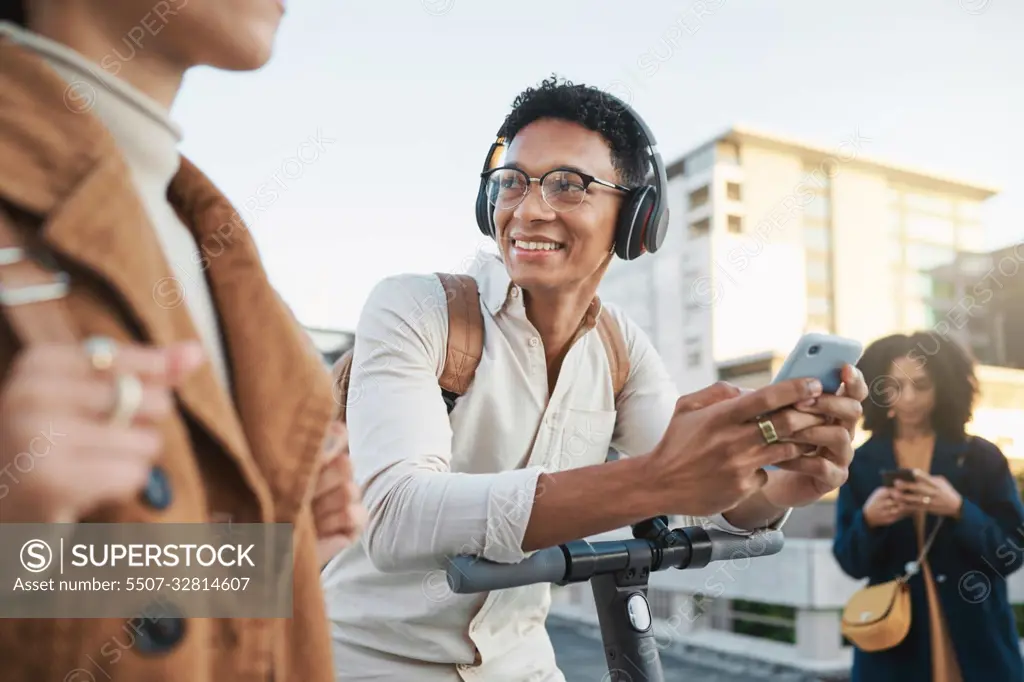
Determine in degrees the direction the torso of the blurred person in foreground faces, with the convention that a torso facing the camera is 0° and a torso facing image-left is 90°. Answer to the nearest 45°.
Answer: approximately 315°

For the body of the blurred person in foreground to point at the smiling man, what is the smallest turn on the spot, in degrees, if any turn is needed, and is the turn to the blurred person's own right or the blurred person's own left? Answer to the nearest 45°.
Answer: approximately 90° to the blurred person's own left

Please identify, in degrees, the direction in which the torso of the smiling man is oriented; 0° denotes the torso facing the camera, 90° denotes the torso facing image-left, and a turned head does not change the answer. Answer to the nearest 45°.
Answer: approximately 315°

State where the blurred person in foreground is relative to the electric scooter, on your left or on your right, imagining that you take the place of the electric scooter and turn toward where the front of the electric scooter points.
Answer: on your right

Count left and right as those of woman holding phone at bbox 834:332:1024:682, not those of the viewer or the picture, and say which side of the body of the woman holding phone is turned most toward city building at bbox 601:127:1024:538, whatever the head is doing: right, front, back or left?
back

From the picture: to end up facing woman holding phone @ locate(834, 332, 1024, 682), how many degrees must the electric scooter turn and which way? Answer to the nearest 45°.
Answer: approximately 90° to its left

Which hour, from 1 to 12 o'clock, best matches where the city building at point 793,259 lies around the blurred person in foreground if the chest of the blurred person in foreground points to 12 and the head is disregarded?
The city building is roughly at 9 o'clock from the blurred person in foreground.
